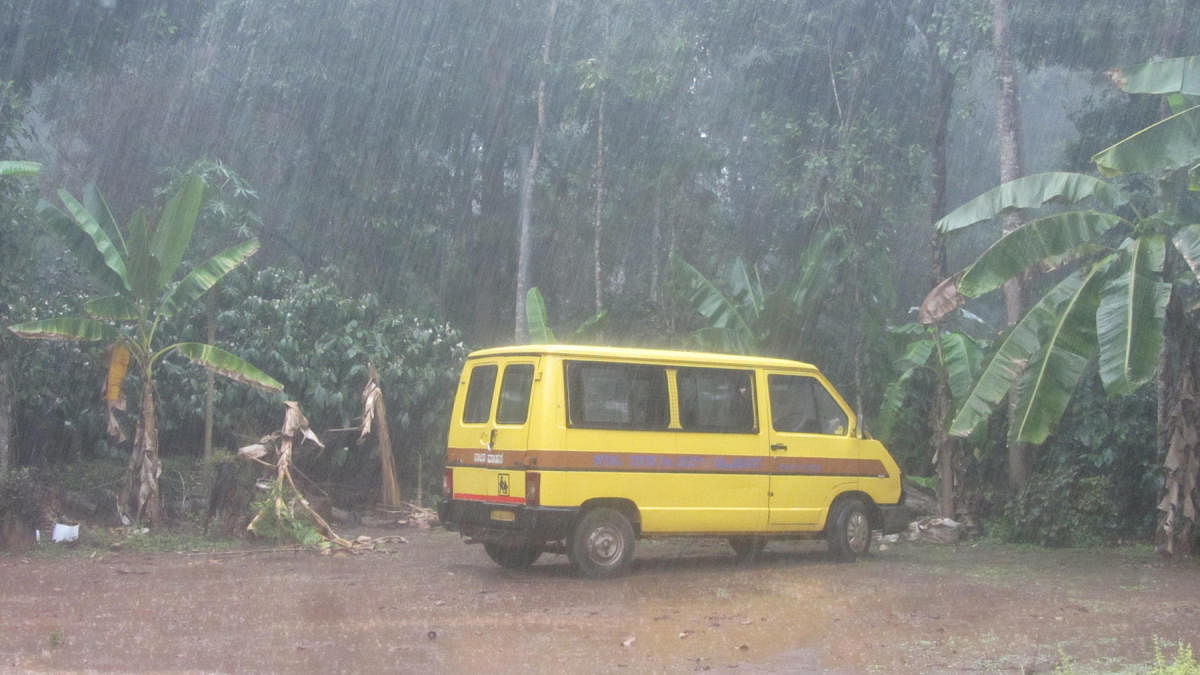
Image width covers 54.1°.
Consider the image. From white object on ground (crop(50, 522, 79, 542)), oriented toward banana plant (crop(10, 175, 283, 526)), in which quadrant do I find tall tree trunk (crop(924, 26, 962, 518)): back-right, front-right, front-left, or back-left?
front-right

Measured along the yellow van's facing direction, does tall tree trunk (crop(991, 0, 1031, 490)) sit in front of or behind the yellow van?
in front

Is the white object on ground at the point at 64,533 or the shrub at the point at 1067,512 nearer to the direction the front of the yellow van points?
the shrub

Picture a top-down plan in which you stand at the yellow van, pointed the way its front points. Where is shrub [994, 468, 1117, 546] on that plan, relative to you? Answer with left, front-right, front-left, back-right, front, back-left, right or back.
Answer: front

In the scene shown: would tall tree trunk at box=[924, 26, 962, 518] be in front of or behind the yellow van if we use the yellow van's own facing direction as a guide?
in front

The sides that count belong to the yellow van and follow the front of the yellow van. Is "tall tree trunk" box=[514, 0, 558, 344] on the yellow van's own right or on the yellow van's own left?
on the yellow van's own left

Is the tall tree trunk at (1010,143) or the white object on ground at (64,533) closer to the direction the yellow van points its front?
the tall tree trunk

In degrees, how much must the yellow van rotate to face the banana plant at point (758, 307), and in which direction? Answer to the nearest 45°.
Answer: approximately 45° to its left

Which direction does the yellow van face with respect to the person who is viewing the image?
facing away from the viewer and to the right of the viewer

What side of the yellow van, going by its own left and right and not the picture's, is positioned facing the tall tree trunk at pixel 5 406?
left

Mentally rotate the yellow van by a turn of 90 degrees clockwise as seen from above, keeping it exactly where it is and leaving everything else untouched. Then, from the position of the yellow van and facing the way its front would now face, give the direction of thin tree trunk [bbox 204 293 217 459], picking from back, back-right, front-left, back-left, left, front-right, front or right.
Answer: back

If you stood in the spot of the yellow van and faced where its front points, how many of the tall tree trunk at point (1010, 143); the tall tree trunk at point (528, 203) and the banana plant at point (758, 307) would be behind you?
0

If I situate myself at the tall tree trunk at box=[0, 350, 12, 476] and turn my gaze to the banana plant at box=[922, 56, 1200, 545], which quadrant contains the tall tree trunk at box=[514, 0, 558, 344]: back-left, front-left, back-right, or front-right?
front-left

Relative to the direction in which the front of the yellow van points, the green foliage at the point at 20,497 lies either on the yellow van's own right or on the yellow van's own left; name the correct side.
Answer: on the yellow van's own left

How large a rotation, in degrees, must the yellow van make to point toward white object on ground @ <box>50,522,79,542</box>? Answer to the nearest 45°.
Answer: approximately 135° to its left
